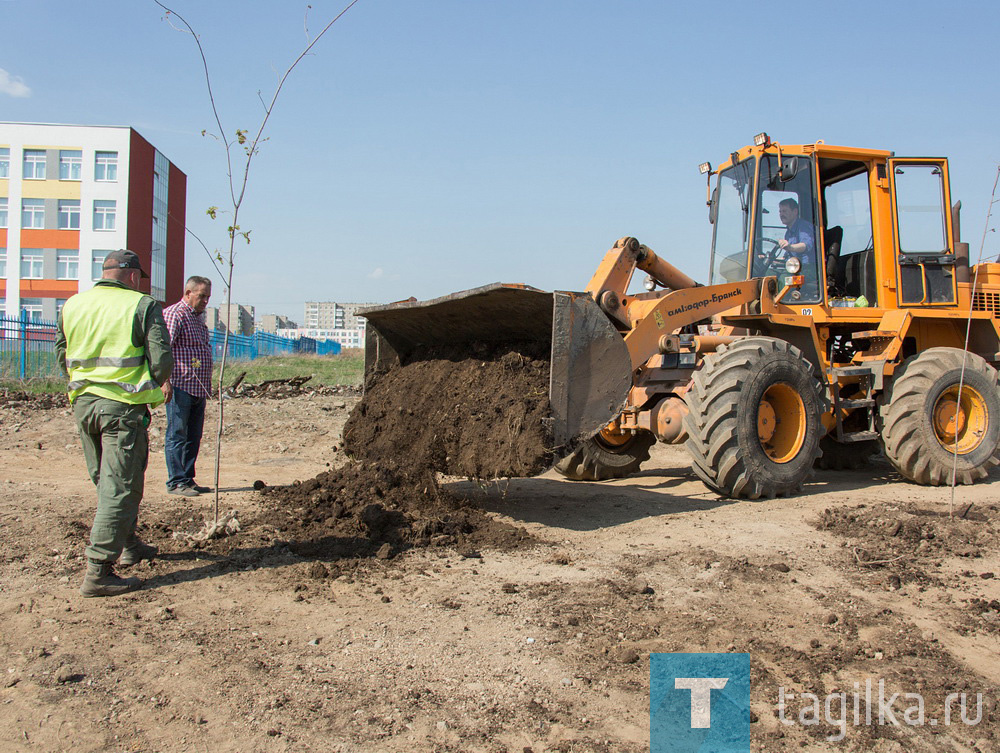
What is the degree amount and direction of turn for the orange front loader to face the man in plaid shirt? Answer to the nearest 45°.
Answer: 0° — it already faces them

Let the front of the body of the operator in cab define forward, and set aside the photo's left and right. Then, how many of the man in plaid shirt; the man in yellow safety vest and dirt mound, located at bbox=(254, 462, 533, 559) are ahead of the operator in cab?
3

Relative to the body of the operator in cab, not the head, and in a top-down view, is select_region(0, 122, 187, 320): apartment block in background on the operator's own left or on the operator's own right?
on the operator's own right

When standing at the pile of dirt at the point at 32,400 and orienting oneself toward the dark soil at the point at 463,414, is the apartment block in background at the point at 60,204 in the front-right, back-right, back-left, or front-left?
back-left

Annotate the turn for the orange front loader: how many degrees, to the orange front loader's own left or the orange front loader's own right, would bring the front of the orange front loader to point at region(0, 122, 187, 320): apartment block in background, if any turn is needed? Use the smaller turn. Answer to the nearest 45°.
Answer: approximately 90° to the orange front loader's own right

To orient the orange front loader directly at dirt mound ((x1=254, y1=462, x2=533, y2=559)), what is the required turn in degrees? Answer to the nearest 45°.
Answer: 0° — it already faces it

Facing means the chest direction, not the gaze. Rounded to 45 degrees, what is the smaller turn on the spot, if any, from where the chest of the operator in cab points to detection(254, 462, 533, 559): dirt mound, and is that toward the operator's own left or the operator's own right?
0° — they already face it

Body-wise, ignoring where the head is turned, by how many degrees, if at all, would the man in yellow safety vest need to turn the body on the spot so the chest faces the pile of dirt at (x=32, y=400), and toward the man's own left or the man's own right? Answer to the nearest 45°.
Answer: approximately 45° to the man's own left

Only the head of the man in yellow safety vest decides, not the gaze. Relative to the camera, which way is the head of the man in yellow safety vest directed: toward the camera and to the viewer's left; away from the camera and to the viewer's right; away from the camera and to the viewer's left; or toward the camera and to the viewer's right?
away from the camera and to the viewer's right

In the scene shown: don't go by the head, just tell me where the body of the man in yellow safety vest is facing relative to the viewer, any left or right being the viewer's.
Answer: facing away from the viewer and to the right of the viewer

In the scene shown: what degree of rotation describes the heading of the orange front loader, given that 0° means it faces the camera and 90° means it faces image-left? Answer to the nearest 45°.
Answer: approximately 45°
